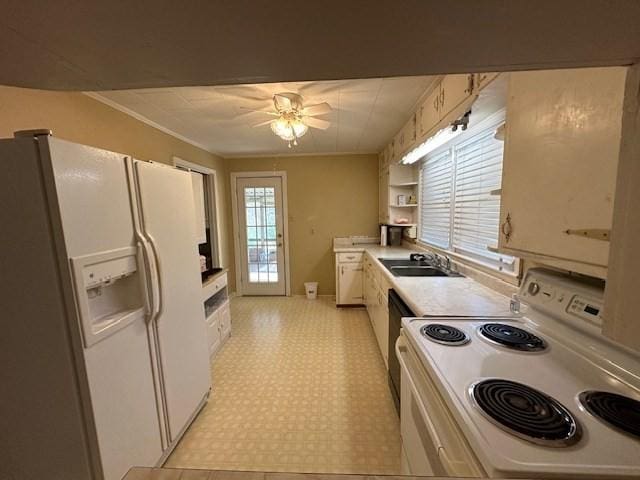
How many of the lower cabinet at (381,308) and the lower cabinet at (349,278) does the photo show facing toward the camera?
1

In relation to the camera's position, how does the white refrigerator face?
facing the viewer and to the right of the viewer

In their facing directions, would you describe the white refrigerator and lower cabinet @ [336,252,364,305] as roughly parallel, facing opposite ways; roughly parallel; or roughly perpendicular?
roughly perpendicular

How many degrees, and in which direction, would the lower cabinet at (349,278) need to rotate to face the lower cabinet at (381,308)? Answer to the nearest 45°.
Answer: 0° — it already faces it

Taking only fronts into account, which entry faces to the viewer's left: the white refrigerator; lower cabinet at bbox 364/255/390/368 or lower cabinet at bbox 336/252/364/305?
lower cabinet at bbox 364/255/390/368

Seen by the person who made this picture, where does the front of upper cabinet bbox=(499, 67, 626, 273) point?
facing the viewer and to the left of the viewer

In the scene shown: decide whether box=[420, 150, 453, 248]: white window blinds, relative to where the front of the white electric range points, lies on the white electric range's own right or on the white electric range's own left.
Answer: on the white electric range's own right

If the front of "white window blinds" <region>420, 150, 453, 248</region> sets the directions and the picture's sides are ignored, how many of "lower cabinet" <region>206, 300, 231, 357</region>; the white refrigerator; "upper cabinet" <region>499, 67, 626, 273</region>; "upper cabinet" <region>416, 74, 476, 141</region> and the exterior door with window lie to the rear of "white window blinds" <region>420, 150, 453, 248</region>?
0

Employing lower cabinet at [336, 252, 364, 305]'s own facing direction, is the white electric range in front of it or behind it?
in front

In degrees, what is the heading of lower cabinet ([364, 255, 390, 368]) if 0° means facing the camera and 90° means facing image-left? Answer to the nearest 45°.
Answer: approximately 90°

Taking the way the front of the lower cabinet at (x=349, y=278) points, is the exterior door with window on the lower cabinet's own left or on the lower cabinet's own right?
on the lower cabinet's own right

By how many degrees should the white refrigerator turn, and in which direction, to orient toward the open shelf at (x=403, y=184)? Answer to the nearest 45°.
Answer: approximately 45° to its left

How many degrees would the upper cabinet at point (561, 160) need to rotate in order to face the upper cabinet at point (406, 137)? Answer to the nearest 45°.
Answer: approximately 90° to its right

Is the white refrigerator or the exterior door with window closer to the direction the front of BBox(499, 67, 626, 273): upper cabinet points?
the white refrigerator

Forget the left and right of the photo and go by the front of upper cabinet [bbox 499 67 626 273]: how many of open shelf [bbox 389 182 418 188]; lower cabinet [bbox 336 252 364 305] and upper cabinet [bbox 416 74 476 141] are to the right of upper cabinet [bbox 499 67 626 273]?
3

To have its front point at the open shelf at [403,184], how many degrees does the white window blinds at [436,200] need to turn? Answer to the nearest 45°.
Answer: approximately 90° to its right

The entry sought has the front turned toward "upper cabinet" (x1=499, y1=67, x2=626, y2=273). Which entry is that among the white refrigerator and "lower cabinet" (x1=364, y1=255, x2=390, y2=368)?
the white refrigerator

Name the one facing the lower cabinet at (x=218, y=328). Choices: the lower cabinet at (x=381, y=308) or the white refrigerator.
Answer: the lower cabinet at (x=381, y=308)

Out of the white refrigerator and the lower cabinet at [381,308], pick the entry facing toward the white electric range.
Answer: the white refrigerator
